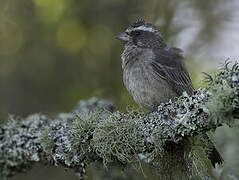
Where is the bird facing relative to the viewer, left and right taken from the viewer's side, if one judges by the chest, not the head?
facing the viewer and to the left of the viewer
